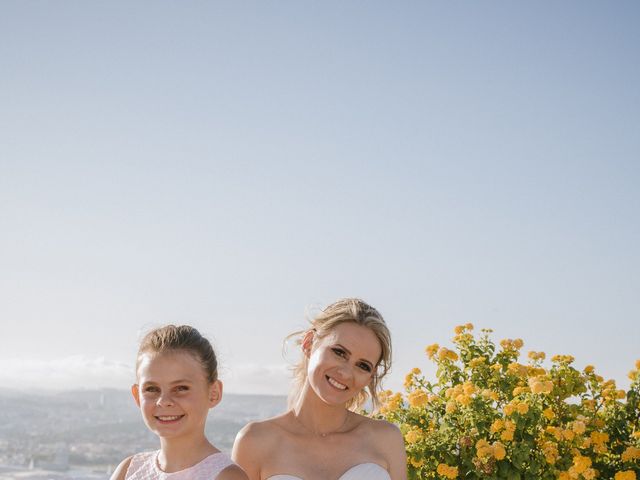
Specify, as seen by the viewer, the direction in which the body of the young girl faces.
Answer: toward the camera

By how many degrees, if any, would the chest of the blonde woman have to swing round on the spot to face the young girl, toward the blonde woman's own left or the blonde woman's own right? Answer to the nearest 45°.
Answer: approximately 45° to the blonde woman's own right

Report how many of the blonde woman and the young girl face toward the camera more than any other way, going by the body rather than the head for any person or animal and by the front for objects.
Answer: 2

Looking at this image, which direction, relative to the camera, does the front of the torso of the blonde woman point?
toward the camera

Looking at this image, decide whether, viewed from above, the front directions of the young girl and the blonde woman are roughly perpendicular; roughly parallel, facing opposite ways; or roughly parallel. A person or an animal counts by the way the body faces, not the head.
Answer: roughly parallel

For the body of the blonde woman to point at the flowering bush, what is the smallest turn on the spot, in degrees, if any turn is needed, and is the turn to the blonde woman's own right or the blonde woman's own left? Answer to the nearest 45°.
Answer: approximately 135° to the blonde woman's own left

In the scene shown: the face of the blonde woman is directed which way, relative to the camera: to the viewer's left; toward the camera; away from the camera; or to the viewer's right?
toward the camera

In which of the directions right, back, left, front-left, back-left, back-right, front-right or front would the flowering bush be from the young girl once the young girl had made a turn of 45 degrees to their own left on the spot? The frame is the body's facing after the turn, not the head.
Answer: left

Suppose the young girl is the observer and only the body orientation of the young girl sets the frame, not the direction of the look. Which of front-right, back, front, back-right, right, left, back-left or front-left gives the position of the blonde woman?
back-left
